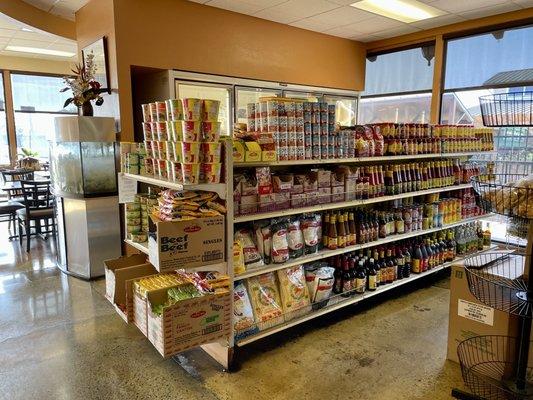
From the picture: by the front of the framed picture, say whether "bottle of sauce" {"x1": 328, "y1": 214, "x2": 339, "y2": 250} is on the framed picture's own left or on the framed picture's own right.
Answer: on the framed picture's own left

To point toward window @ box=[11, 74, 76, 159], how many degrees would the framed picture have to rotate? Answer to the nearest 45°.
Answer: approximately 135° to its right

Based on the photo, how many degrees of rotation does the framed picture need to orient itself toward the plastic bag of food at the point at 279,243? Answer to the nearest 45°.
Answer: approximately 90° to its left

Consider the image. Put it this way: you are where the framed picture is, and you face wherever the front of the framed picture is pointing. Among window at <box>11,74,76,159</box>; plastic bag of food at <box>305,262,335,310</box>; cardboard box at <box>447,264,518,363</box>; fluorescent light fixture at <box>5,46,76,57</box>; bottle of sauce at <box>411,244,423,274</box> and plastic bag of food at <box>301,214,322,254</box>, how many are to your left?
4

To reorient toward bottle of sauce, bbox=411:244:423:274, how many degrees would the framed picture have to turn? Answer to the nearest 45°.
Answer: approximately 90° to its left

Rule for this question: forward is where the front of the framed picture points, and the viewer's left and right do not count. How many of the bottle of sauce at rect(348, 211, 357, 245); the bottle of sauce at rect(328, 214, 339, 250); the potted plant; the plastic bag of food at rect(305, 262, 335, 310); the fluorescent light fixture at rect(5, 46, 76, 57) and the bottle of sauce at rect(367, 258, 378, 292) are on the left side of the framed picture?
4

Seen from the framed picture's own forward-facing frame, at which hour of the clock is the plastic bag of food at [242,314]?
The plastic bag of food is roughly at 10 o'clock from the framed picture.

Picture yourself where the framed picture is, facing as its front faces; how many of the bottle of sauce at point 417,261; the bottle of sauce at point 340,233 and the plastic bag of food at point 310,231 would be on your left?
3

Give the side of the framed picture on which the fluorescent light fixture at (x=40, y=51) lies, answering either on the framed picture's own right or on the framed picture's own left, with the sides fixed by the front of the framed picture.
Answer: on the framed picture's own right

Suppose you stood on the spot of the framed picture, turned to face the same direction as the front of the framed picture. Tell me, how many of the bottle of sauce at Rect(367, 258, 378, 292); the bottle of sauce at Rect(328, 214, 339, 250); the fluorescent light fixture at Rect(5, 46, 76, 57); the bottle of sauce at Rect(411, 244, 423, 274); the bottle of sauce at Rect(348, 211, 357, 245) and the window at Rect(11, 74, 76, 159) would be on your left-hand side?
4

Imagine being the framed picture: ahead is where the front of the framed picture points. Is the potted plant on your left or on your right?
on your right

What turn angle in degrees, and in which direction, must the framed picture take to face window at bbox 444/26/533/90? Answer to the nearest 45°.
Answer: approximately 135° to its left

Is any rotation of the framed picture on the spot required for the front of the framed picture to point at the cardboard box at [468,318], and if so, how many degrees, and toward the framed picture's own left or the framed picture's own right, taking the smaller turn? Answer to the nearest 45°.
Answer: approximately 90° to the framed picture's own left

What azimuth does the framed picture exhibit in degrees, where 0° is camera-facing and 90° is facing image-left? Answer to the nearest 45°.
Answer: approximately 45°

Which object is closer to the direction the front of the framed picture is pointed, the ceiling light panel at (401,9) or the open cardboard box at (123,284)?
the open cardboard box
